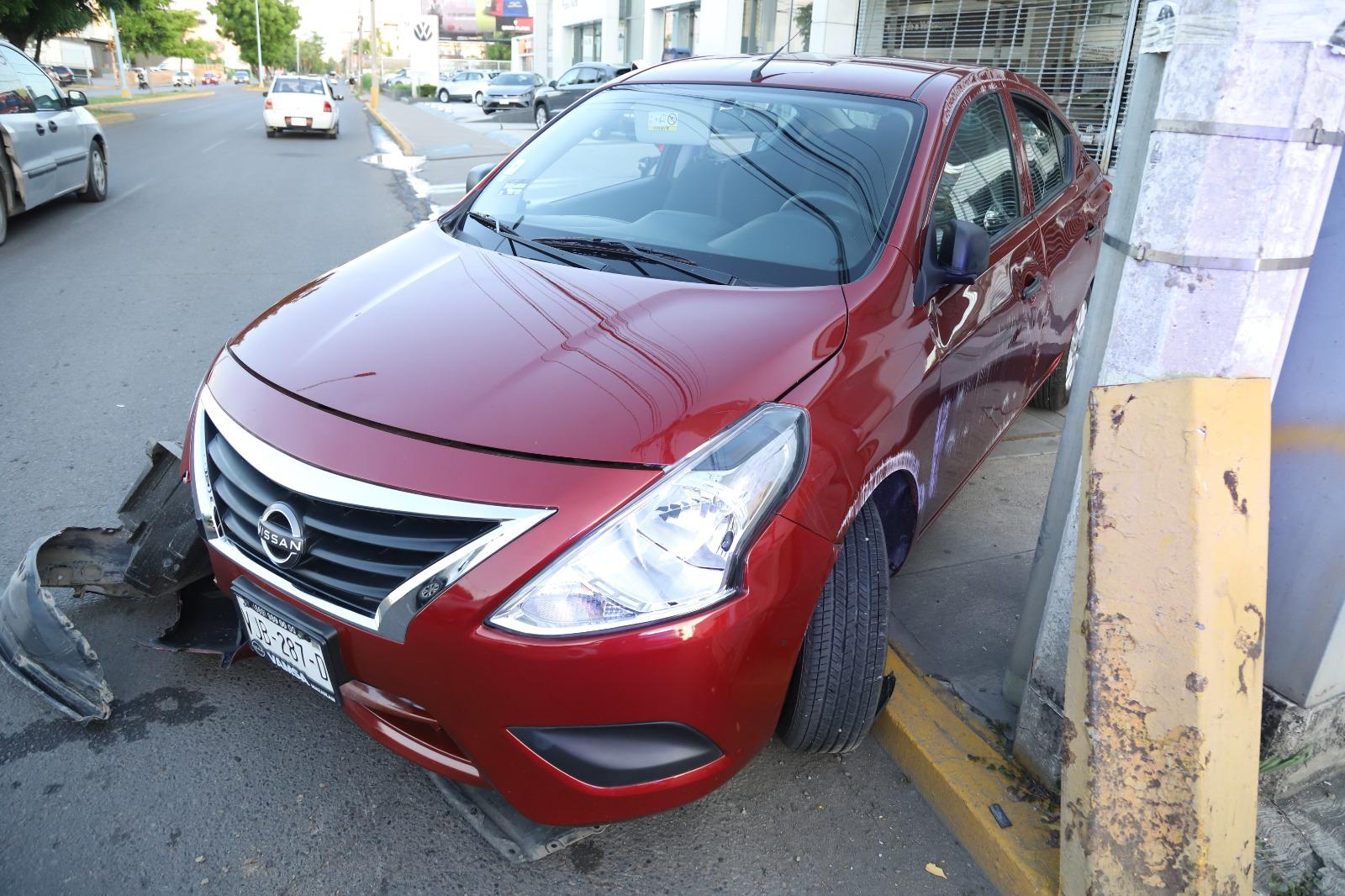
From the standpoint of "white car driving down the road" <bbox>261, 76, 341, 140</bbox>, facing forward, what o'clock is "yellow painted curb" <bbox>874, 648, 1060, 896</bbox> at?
The yellow painted curb is roughly at 6 o'clock from the white car driving down the road.

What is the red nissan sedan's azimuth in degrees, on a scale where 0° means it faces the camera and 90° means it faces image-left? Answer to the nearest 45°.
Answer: approximately 45°

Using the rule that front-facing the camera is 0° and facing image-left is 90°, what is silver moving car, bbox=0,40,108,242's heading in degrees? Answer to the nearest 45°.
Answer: approximately 225°

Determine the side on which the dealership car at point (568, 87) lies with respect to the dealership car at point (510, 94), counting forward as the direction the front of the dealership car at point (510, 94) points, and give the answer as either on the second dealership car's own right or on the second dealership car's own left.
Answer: on the second dealership car's own left

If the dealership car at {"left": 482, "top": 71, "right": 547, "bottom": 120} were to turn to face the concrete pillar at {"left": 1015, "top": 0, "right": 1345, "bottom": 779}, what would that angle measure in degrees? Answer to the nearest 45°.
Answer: approximately 45° to its left

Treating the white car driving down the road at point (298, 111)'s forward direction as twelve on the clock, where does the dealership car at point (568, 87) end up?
The dealership car is roughly at 2 o'clock from the white car driving down the road.

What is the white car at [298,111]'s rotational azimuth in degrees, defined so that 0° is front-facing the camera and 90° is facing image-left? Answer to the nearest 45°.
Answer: approximately 180°

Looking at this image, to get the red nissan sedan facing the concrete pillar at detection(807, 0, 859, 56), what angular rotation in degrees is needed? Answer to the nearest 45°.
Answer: approximately 135° to its right

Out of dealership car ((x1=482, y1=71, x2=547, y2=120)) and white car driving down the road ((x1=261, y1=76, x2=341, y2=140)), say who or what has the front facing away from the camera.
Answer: the white car driving down the road

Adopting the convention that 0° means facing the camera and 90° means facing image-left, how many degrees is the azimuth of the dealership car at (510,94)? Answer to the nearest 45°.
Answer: approximately 45°

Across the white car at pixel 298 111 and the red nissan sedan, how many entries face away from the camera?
1

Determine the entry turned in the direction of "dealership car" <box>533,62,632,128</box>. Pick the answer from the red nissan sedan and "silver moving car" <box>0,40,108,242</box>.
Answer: the silver moving car
